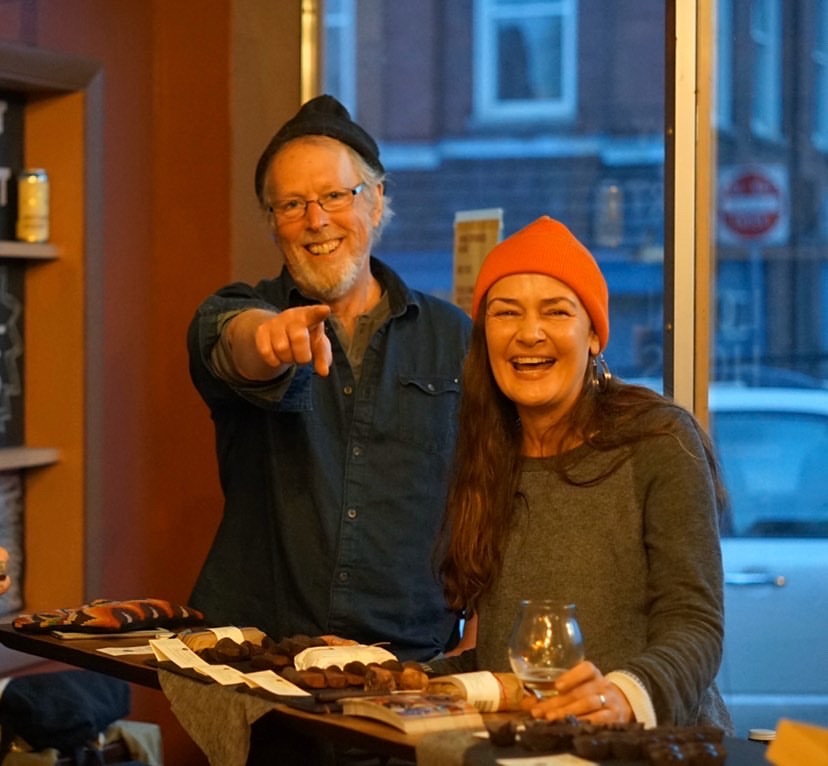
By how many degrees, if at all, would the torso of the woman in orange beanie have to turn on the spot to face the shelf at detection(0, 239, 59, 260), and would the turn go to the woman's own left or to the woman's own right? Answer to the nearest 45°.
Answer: approximately 90° to the woman's own right

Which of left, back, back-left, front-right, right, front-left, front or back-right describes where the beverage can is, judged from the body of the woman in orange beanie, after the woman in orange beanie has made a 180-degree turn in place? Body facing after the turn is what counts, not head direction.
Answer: left

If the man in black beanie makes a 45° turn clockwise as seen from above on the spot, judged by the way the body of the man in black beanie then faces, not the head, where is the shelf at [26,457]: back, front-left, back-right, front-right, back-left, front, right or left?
right

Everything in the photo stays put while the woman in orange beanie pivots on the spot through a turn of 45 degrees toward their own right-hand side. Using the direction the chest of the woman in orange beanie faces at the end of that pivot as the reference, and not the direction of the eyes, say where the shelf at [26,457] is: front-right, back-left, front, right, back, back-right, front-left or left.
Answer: front-right

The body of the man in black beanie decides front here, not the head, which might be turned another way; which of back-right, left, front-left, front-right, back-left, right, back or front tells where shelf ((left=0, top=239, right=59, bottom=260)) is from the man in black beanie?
back-right

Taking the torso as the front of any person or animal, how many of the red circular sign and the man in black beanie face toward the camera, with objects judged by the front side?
2

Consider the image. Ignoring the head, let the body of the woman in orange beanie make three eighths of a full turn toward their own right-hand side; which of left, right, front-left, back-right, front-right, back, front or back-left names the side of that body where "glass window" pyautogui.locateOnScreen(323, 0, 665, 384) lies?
front

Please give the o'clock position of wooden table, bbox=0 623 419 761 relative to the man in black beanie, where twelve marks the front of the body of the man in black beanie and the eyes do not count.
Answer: The wooden table is roughly at 1 o'clock from the man in black beanie.

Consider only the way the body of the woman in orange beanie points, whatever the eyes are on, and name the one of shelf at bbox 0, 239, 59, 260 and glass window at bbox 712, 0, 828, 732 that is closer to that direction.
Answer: the shelf

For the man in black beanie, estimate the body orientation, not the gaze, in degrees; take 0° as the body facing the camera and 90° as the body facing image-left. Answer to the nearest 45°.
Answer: approximately 0°
